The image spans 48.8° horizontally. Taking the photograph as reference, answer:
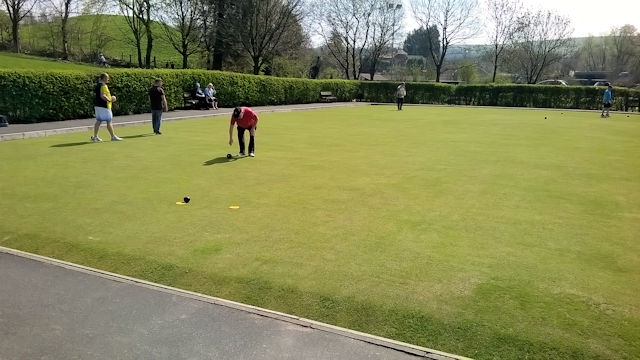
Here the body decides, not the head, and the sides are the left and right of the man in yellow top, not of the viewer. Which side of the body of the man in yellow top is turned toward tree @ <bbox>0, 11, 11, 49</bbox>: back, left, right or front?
left

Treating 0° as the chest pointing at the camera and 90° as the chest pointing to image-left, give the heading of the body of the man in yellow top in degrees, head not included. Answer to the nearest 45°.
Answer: approximately 270°

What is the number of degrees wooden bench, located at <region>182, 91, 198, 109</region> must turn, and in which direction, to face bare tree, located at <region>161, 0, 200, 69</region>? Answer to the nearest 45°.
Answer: approximately 135° to its left

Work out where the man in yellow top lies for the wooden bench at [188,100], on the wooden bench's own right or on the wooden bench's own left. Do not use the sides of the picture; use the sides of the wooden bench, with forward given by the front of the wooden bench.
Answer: on the wooden bench's own right

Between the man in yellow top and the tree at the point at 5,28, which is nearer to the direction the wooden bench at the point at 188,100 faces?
the man in yellow top

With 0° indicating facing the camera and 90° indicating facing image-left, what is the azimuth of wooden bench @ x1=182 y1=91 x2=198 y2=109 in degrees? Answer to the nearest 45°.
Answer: approximately 315°

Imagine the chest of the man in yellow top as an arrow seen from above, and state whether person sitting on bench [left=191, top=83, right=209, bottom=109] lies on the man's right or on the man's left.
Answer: on the man's left

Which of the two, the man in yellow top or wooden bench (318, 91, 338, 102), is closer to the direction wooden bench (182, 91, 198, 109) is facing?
the man in yellow top

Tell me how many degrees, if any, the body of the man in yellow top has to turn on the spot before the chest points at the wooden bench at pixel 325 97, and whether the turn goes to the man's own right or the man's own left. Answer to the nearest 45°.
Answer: approximately 45° to the man's own left
